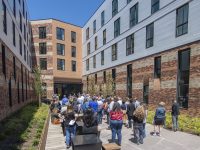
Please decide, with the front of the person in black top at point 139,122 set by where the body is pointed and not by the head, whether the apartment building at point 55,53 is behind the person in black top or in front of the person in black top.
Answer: in front

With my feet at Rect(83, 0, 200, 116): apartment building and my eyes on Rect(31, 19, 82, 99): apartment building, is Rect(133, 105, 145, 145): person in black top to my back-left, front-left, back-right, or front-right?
back-left

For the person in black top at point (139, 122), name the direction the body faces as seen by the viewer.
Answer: away from the camera

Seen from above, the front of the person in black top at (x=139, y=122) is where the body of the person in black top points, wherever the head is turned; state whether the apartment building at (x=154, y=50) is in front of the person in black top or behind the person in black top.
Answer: in front
